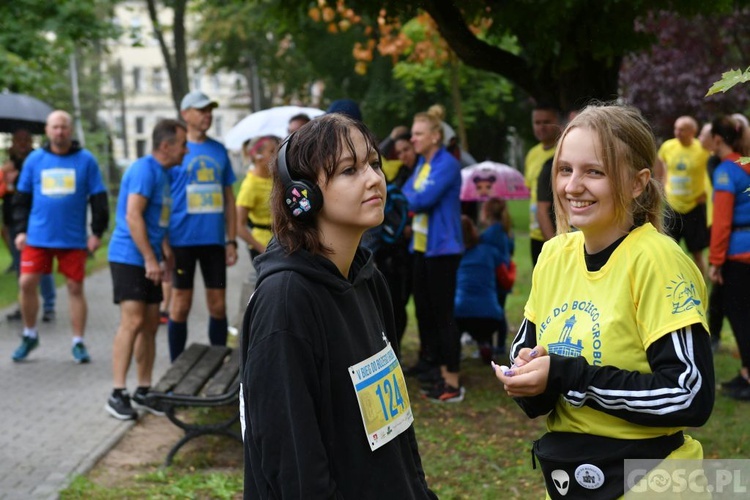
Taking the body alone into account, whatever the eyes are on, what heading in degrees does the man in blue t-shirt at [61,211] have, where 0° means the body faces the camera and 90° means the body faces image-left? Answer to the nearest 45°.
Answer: approximately 0°

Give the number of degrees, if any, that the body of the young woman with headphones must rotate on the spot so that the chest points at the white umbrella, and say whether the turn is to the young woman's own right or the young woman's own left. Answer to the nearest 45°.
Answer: approximately 135° to the young woman's own left

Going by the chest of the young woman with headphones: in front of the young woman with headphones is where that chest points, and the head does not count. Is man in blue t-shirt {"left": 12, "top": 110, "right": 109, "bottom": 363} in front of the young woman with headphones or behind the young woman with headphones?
behind

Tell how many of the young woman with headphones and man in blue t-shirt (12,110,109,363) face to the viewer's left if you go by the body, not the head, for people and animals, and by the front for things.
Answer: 0

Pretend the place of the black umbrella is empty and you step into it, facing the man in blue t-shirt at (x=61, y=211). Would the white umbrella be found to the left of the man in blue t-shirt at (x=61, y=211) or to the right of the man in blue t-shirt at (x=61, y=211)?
left

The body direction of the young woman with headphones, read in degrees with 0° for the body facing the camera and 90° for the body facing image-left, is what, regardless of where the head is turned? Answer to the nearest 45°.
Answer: approximately 315°

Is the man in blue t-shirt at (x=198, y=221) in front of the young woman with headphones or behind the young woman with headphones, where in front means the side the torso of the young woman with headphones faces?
behind

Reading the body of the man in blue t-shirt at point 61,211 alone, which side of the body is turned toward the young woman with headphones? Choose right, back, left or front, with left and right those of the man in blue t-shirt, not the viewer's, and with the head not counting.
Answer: front
